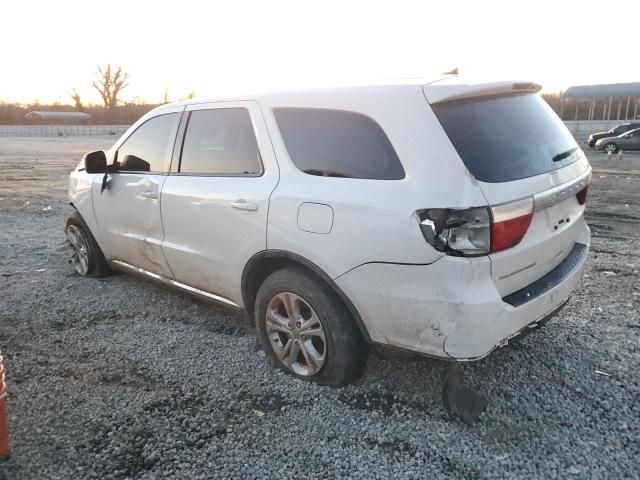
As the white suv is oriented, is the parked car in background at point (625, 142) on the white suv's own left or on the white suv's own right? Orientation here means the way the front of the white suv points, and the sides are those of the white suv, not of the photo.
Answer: on the white suv's own right

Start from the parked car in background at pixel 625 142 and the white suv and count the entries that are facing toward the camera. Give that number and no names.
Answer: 0

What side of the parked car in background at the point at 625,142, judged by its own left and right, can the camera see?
left

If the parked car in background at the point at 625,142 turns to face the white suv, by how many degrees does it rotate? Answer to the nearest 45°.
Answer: approximately 90° to its left

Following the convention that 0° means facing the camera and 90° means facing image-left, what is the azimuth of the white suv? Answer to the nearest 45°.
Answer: approximately 135°
